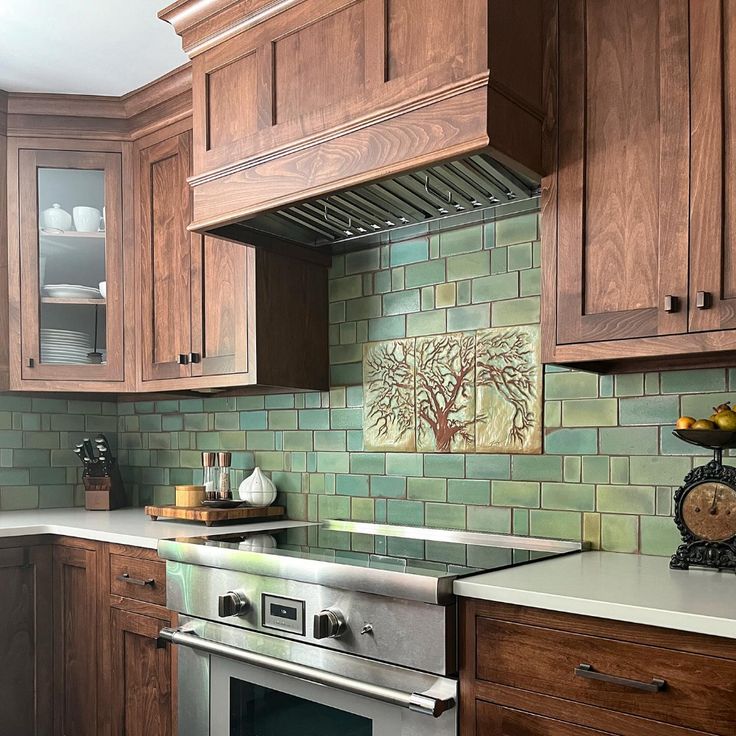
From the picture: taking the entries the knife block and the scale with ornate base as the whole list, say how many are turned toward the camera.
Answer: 2

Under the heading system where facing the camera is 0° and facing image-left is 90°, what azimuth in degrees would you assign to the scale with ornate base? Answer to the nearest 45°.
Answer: approximately 0°

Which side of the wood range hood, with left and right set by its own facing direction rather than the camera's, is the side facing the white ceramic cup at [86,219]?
right

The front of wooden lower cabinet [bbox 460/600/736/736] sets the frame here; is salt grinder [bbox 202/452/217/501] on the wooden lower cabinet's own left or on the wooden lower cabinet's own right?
on the wooden lower cabinet's own right

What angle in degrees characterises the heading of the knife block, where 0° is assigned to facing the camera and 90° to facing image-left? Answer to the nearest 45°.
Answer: approximately 0°

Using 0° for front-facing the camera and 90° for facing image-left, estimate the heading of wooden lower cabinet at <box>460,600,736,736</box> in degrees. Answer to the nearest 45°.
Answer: approximately 45°
